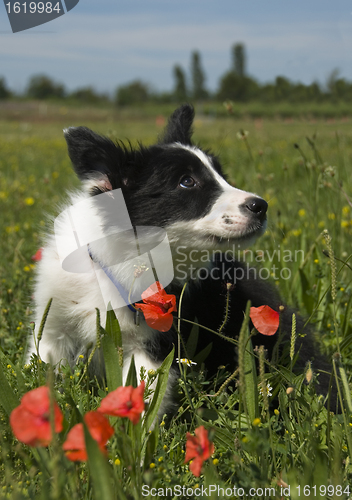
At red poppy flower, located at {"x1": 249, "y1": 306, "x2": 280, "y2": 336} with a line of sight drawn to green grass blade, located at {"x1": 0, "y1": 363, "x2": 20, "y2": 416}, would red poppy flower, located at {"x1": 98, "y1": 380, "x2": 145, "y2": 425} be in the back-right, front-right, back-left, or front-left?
front-left

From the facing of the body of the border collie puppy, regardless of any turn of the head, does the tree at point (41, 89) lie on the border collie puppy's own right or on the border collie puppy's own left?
on the border collie puppy's own right

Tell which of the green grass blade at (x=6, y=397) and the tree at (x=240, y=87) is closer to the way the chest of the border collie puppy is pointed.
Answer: the green grass blade

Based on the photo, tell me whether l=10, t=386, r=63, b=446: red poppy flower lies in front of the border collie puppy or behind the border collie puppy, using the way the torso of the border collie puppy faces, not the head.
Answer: in front

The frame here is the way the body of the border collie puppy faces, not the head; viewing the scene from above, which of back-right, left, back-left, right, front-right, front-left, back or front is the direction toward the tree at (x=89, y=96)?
back-right

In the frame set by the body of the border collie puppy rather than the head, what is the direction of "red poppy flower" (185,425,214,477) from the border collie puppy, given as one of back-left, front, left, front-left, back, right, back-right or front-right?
front-left

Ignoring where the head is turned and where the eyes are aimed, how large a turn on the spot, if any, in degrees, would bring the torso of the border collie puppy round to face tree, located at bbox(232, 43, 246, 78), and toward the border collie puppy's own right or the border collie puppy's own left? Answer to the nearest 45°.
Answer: approximately 135° to the border collie puppy's own right

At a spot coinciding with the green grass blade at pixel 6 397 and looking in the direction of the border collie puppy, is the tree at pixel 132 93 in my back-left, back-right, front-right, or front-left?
front-left

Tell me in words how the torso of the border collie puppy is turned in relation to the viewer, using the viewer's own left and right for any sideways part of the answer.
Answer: facing the viewer and to the left of the viewer

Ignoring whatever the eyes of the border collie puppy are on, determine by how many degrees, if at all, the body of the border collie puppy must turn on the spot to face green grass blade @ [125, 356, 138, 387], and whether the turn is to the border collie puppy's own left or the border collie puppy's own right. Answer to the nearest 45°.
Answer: approximately 45° to the border collie puppy's own left

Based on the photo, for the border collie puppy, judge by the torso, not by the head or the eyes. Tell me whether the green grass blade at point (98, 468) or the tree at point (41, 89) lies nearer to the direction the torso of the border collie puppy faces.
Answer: the green grass blade
